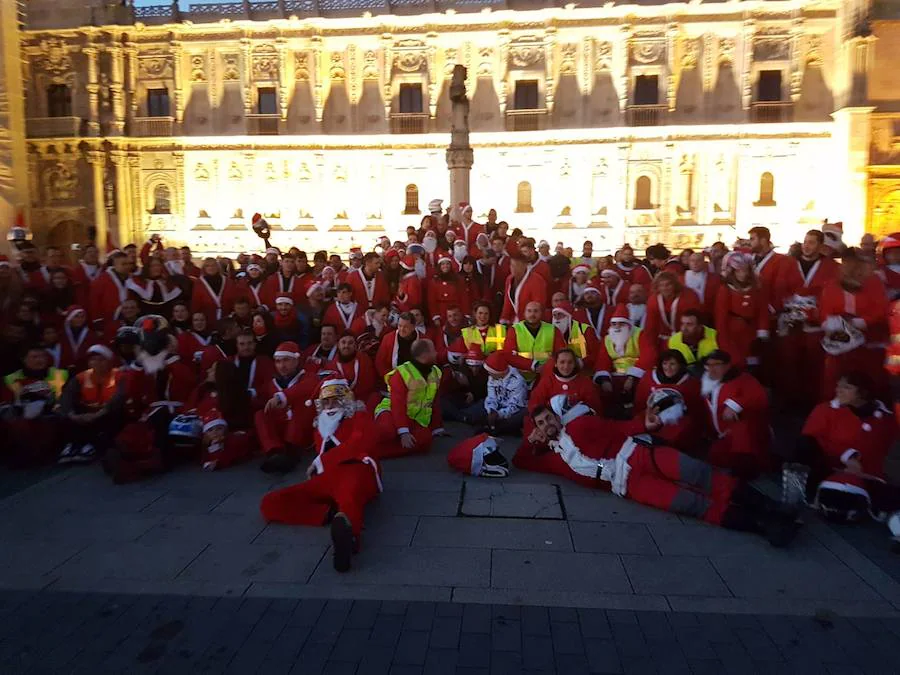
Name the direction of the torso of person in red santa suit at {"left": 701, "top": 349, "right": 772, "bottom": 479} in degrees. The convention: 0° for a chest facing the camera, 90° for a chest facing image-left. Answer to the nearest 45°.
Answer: approximately 45°

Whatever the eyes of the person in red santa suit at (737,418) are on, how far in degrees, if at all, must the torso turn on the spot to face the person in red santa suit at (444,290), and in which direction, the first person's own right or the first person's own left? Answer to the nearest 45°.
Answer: approximately 90° to the first person's own right

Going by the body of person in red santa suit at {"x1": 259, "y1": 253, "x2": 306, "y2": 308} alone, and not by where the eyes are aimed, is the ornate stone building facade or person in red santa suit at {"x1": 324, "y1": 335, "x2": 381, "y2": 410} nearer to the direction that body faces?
the person in red santa suit
